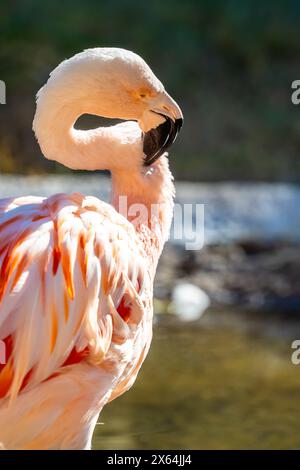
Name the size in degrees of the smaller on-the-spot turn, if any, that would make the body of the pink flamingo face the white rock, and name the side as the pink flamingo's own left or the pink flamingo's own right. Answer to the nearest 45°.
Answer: approximately 90° to the pink flamingo's own left

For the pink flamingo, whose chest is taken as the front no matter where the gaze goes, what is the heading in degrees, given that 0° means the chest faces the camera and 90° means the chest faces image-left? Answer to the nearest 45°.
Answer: approximately 270°
